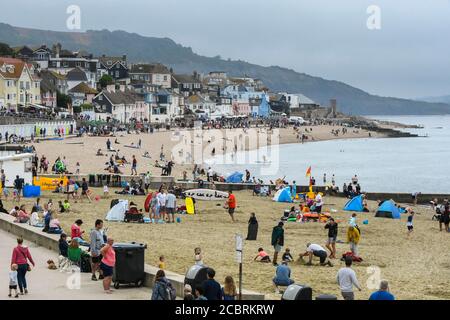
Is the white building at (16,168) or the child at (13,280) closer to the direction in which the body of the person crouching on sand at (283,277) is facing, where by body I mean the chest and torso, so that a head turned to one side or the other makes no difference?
the white building

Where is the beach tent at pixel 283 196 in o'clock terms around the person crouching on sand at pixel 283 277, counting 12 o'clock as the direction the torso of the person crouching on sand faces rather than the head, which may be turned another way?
The beach tent is roughly at 12 o'clock from the person crouching on sand.

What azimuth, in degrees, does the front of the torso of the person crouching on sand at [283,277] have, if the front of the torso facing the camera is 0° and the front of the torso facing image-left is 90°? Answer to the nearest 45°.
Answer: approximately 180°

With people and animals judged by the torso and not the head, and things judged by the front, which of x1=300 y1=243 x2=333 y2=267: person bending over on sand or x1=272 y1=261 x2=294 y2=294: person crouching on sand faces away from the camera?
x1=272 y1=261 x2=294 y2=294: person crouching on sand

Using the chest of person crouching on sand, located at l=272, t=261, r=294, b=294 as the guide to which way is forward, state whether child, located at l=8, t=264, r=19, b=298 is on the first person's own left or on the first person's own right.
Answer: on the first person's own left

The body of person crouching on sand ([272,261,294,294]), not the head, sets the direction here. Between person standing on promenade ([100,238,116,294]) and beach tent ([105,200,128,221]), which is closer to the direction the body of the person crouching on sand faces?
the beach tent

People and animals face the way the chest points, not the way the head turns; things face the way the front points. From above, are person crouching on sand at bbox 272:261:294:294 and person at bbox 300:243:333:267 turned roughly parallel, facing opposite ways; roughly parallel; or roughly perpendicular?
roughly perpendicular

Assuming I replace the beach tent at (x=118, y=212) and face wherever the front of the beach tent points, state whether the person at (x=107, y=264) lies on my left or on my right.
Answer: on my right

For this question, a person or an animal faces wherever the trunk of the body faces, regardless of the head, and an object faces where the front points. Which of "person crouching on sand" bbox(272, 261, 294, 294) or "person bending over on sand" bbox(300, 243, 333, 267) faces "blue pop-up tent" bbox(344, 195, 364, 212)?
"person crouching on sand" bbox(272, 261, 294, 294)

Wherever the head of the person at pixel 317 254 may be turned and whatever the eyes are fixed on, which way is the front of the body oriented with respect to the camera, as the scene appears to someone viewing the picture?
to the viewer's left
